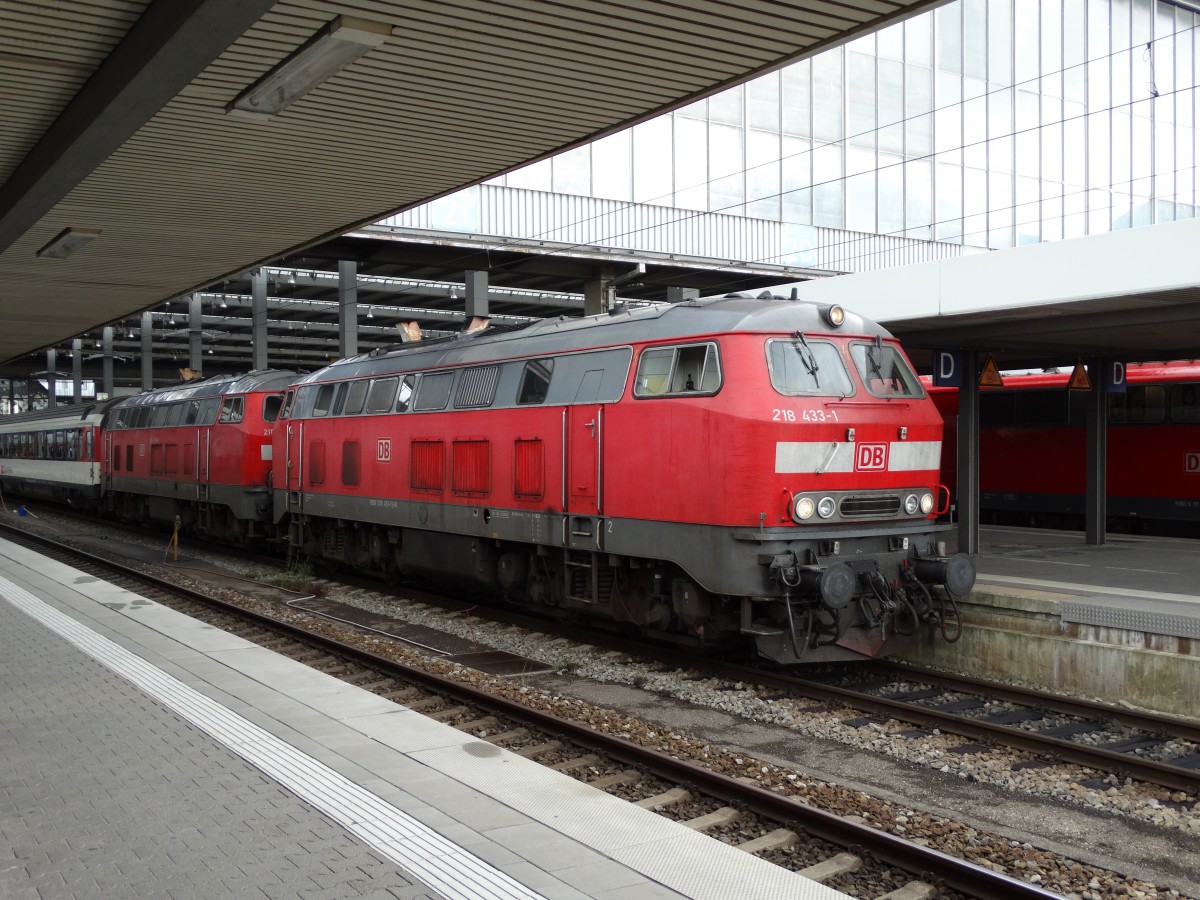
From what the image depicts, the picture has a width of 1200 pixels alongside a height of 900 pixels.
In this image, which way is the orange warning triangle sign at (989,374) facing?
toward the camera

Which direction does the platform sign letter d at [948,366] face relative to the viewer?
toward the camera

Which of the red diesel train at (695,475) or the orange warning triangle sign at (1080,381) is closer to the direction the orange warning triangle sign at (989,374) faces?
the red diesel train

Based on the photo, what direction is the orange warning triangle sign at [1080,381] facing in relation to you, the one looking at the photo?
facing the viewer

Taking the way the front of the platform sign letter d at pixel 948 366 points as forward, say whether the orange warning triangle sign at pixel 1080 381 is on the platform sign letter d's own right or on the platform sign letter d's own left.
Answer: on the platform sign letter d's own left

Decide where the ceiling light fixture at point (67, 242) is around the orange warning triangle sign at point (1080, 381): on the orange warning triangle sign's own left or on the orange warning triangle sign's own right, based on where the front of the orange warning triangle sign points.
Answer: on the orange warning triangle sign's own right

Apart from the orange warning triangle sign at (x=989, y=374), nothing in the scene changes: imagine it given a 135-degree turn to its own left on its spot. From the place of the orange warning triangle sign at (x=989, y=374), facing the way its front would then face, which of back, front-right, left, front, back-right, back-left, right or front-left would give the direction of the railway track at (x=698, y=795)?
back-right

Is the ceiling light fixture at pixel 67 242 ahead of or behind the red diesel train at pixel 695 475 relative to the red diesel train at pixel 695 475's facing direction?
behind

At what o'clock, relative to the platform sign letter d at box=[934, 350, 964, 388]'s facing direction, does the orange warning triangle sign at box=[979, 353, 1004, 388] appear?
The orange warning triangle sign is roughly at 8 o'clock from the platform sign letter d.

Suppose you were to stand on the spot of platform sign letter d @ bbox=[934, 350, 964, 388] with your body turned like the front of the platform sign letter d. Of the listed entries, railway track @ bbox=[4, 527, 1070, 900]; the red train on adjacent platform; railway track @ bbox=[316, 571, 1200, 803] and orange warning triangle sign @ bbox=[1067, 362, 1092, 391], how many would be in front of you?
2

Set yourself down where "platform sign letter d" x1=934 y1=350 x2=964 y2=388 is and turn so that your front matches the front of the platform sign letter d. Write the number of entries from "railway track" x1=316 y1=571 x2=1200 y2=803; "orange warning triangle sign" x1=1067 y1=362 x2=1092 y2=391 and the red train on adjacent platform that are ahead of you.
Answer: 1

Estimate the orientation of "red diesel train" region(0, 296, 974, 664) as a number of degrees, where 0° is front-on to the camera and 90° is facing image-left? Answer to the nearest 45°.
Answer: approximately 315°

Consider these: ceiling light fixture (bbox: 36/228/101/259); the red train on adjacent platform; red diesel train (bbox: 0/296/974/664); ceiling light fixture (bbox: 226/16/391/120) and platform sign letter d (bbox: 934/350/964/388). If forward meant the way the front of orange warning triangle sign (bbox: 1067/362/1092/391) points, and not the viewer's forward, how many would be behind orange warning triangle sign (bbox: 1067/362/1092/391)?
1

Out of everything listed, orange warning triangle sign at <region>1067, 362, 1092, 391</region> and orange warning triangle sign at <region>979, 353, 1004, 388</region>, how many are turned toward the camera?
2
